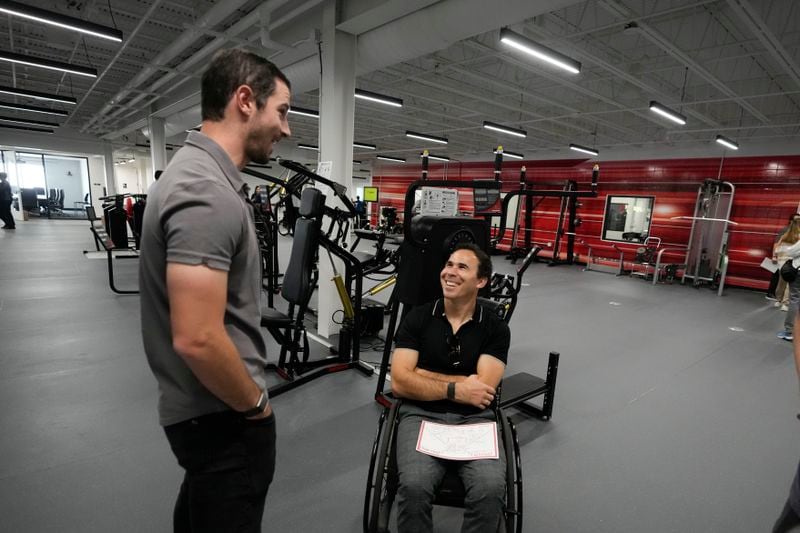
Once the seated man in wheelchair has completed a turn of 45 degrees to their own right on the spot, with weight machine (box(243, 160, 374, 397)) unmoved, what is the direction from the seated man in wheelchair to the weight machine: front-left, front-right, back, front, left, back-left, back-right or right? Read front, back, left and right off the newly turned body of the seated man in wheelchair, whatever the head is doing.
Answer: right

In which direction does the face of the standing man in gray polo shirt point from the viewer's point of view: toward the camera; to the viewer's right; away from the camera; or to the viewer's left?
to the viewer's right

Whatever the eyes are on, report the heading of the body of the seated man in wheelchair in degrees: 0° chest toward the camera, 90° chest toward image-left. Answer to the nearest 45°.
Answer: approximately 0°

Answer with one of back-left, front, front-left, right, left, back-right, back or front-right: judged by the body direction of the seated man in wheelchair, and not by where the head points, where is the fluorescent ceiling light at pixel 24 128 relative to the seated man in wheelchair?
back-right

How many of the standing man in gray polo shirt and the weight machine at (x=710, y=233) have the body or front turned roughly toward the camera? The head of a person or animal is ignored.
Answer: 1

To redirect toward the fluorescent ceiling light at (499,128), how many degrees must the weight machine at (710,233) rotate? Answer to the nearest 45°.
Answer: approximately 45° to its right

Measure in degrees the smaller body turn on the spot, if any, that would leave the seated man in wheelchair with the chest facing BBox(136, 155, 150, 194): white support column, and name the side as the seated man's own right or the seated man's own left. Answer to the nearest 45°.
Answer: approximately 135° to the seated man's own right

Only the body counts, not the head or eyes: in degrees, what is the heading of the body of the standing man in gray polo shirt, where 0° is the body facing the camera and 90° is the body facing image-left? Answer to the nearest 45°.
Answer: approximately 270°
